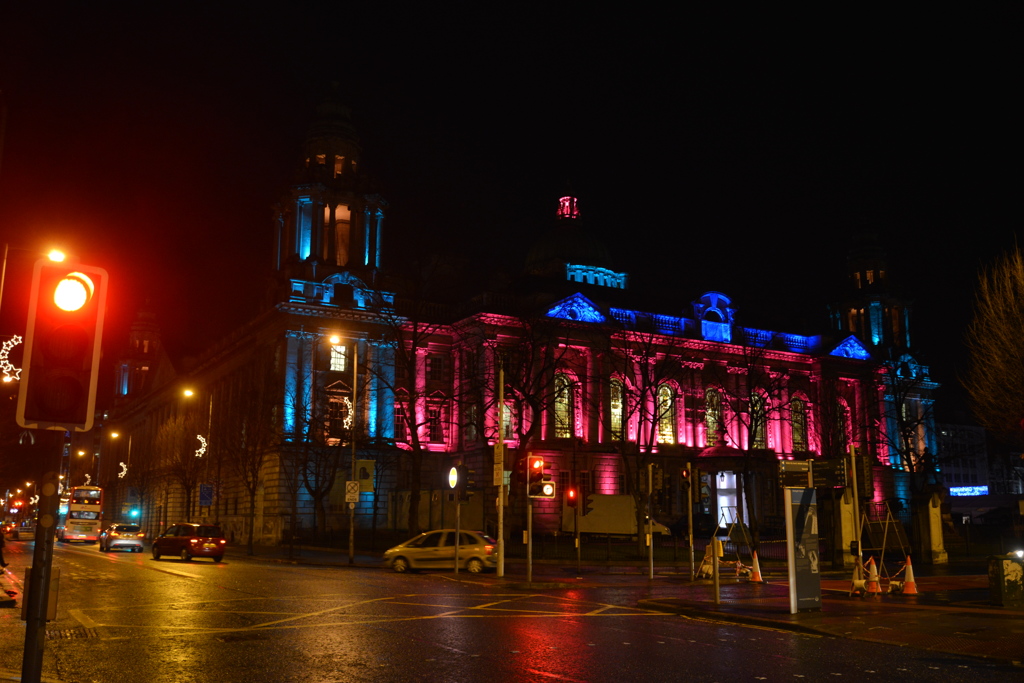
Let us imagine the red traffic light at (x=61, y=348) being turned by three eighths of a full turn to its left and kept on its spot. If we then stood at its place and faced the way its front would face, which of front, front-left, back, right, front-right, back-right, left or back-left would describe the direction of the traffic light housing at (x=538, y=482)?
front

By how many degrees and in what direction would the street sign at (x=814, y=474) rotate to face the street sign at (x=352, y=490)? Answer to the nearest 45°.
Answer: approximately 135° to its right

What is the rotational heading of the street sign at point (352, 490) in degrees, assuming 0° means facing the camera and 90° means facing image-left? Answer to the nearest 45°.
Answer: approximately 0°

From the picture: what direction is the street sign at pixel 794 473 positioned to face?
toward the camera

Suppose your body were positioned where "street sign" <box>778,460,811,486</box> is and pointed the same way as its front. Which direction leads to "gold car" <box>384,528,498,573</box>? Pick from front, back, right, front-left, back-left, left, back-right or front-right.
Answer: back-right

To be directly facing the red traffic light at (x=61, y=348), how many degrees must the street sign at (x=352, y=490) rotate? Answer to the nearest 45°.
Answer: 0° — it already faces it

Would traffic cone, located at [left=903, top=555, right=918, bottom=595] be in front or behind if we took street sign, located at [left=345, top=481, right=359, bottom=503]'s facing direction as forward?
in front

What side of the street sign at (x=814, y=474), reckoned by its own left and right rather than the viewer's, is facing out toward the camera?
front

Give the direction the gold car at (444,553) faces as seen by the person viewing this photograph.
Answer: facing to the left of the viewer

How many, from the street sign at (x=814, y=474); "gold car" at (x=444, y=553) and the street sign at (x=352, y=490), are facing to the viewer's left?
1

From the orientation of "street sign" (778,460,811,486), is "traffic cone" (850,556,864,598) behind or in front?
behind

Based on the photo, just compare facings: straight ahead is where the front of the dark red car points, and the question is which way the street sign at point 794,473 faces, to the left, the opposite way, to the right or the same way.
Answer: to the left

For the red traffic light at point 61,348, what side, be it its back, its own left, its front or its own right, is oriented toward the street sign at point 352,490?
back

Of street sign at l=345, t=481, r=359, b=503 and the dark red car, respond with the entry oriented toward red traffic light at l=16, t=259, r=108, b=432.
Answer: the street sign

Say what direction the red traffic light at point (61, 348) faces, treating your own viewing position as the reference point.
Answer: facing the viewer
